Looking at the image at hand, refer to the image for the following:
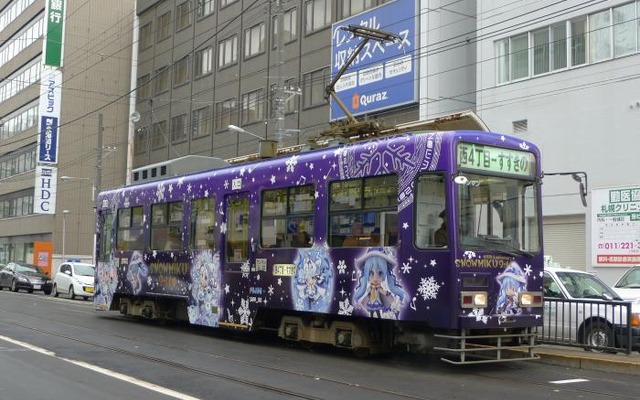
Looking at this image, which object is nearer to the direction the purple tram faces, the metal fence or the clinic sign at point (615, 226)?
the metal fence

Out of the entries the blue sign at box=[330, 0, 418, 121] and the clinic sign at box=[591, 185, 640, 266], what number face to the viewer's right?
0

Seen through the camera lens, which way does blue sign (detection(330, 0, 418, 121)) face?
facing the viewer and to the left of the viewer

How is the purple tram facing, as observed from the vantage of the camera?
facing the viewer and to the right of the viewer

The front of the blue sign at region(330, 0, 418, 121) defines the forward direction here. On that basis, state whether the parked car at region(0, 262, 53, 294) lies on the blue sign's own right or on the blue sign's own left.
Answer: on the blue sign's own right

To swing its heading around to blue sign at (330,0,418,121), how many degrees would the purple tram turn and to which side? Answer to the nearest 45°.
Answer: approximately 135° to its left

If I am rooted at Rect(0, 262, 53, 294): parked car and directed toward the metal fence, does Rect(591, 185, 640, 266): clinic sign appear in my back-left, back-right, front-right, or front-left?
front-left

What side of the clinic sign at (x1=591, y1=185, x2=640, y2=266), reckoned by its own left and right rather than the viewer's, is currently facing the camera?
front

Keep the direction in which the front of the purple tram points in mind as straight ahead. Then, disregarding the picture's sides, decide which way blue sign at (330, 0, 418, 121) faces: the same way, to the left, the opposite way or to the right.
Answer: to the right
